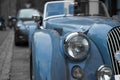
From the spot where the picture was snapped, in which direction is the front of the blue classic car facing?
facing the viewer and to the right of the viewer
